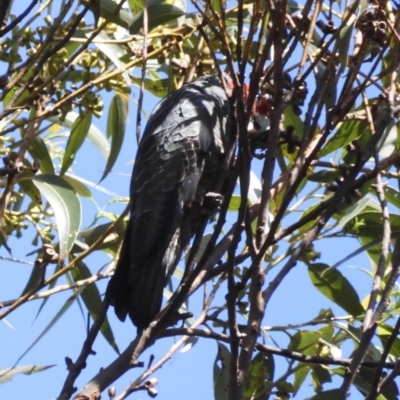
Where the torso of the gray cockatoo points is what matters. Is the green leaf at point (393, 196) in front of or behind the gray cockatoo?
in front
